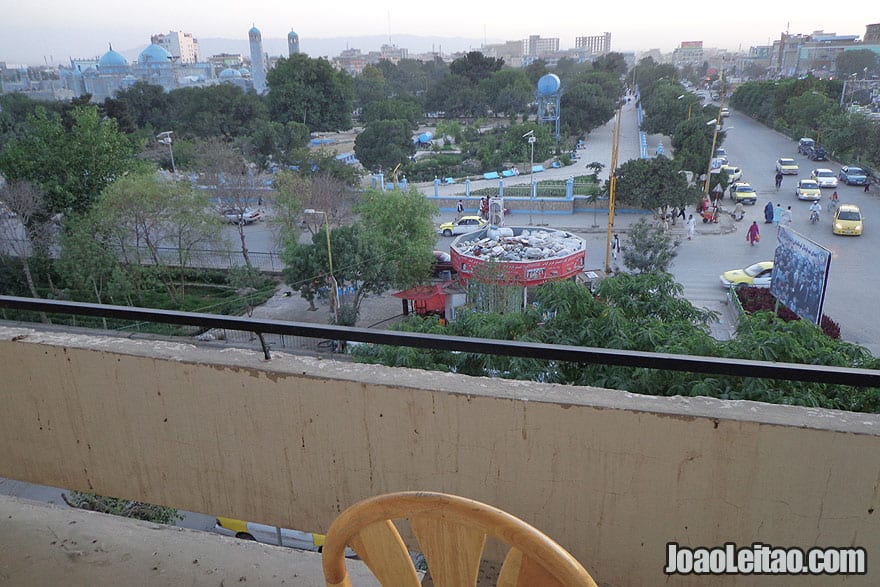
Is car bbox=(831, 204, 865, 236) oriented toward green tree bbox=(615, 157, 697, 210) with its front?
no

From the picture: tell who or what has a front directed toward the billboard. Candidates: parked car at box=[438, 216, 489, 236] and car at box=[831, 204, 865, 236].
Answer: car at box=[831, 204, 865, 236]

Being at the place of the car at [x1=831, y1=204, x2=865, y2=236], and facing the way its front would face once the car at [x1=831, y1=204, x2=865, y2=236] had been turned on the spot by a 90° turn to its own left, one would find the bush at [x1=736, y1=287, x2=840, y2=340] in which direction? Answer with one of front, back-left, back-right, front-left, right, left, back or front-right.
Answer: right

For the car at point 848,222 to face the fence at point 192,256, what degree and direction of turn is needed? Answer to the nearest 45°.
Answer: approximately 45° to its right

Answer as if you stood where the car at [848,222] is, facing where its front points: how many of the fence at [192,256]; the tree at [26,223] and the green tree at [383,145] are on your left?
0

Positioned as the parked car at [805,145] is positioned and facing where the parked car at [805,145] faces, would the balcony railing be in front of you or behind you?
in front

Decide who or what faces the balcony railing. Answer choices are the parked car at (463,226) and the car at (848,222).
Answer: the car at (848,222)

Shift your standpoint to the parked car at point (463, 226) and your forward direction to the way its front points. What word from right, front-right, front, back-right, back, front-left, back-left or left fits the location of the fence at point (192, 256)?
front-left

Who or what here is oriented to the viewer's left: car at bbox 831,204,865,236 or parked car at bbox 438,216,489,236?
parked car at bbox 438,216,489,236

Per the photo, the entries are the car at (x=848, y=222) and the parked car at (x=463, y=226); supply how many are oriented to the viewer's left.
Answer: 1

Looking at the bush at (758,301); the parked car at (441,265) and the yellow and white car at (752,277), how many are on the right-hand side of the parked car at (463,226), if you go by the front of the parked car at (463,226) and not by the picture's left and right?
0

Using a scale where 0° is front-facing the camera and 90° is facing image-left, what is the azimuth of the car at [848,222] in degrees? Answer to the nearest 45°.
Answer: approximately 0°

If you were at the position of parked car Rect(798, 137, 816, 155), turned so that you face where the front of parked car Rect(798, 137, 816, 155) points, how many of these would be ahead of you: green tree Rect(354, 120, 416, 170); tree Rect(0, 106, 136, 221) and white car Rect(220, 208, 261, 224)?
3

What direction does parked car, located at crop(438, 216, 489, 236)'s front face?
to the viewer's left

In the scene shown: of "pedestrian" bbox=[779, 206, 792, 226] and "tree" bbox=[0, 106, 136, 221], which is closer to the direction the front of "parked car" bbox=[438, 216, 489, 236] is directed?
the tree

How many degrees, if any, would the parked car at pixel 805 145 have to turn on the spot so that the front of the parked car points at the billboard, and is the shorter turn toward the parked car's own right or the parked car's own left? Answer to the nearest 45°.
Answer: approximately 45° to the parked car's own left

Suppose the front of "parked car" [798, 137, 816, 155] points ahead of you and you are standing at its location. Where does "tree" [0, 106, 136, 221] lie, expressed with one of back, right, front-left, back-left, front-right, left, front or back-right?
front

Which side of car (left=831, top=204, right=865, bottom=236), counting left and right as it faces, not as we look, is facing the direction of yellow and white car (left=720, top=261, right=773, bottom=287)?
front
